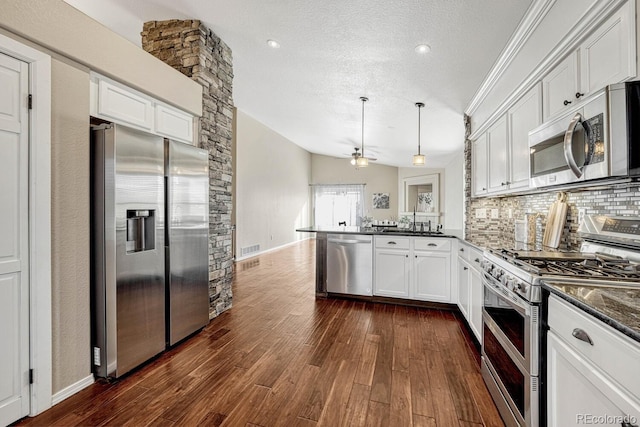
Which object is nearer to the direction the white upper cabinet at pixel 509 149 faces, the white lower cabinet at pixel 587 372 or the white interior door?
the white interior door

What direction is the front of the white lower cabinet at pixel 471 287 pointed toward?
to the viewer's left

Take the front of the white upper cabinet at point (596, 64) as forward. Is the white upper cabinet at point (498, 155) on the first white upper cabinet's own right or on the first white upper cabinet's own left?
on the first white upper cabinet's own right

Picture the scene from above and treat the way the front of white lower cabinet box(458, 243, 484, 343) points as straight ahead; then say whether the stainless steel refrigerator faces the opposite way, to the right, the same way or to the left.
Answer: the opposite way

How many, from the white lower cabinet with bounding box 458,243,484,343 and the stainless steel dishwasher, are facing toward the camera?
1

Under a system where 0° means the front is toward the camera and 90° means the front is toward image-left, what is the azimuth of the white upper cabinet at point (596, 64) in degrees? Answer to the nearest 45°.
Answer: approximately 45°

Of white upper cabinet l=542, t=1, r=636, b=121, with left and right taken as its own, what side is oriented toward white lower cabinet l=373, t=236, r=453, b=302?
right
